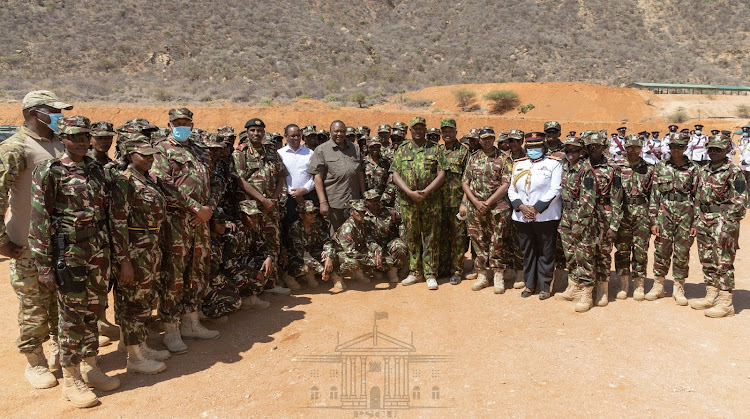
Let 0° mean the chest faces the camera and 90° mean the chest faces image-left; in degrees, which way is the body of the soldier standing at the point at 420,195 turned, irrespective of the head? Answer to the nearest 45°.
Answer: approximately 0°

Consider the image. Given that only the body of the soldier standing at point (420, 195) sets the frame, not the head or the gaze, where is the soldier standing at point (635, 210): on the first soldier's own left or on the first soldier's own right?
on the first soldier's own left

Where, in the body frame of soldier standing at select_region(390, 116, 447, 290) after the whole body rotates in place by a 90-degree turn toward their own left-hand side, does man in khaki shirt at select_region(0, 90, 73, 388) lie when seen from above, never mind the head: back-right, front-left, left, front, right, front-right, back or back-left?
back-right

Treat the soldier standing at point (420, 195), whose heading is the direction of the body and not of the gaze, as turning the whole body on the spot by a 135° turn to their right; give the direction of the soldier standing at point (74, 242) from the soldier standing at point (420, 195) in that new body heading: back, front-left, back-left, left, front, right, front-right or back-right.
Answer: left

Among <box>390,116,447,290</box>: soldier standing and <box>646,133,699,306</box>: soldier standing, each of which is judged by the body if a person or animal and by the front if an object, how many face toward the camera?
2

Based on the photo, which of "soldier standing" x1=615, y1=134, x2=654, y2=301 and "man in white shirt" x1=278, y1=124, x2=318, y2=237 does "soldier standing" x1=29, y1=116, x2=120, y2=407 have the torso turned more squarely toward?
the soldier standing

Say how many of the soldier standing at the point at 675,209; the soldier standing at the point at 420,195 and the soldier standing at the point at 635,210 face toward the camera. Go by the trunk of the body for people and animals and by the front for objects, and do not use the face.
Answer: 3

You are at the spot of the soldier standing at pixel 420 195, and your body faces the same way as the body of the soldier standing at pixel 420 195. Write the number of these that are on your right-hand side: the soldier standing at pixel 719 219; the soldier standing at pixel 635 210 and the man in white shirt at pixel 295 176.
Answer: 1
